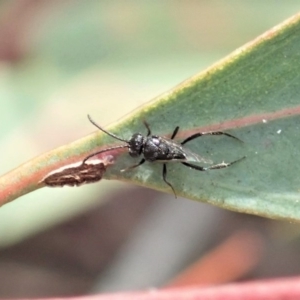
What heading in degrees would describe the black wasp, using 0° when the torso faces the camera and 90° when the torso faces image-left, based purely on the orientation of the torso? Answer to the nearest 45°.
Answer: approximately 90°
